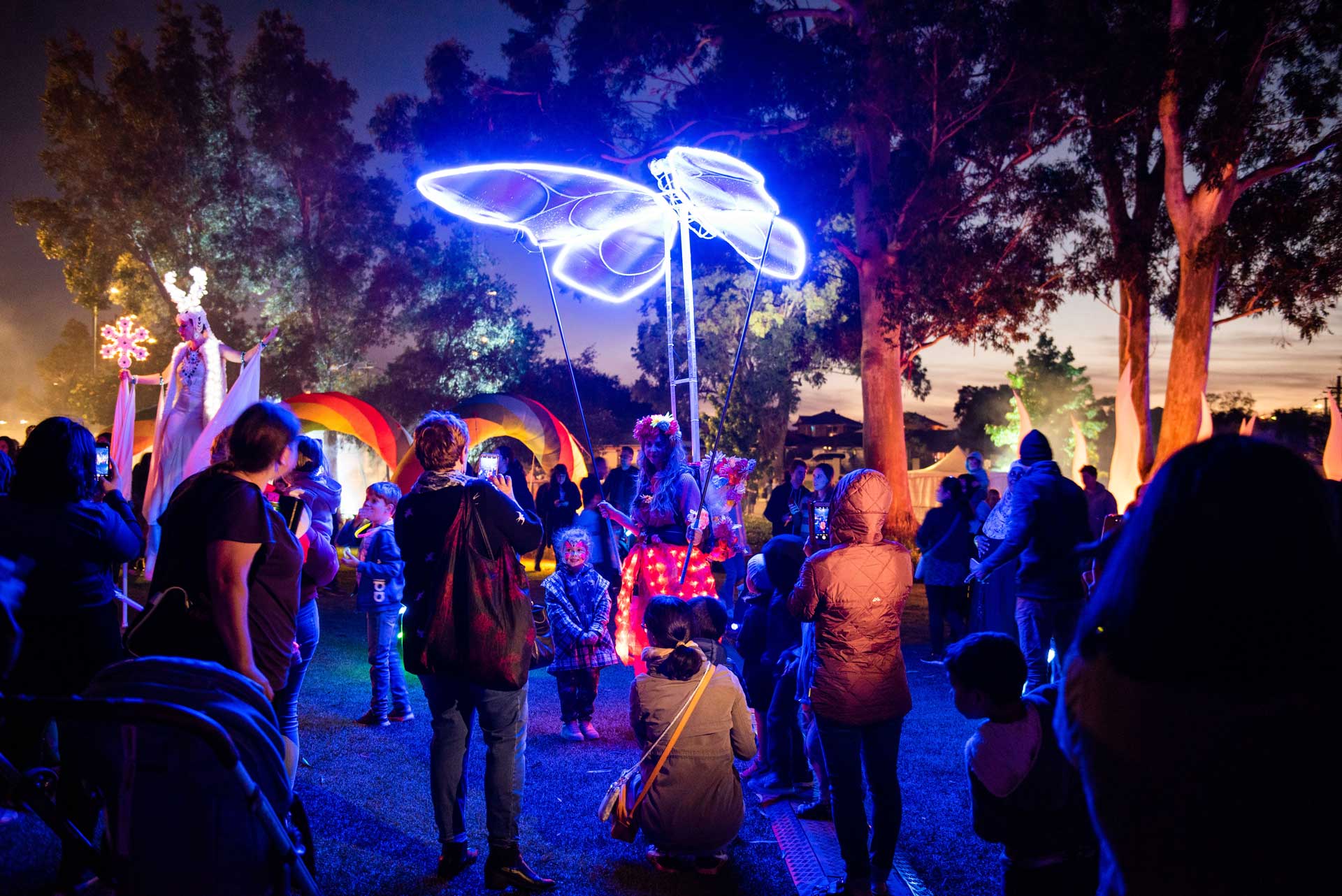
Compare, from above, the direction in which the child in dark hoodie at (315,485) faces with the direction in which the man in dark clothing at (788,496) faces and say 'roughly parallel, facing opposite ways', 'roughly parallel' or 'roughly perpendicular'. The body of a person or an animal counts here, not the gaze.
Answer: roughly perpendicular

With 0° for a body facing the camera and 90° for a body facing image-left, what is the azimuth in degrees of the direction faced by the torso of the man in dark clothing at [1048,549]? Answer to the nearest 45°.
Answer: approximately 135°

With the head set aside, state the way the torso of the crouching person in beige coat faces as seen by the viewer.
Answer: away from the camera

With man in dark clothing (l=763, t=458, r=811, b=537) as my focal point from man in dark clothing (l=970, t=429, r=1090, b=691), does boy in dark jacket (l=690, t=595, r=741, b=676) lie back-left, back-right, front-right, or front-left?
back-left

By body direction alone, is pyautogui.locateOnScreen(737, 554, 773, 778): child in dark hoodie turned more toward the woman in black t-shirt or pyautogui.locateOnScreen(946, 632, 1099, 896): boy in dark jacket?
the woman in black t-shirt

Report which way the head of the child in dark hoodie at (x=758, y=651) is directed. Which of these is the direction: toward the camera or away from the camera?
away from the camera

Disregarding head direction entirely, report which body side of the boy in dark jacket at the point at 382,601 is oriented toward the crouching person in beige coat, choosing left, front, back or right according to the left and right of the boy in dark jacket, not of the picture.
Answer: left

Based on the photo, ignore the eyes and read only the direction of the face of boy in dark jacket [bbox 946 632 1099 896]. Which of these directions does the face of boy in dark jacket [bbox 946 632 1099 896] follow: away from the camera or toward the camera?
away from the camera

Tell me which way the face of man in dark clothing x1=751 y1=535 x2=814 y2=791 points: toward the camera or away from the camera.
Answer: away from the camera

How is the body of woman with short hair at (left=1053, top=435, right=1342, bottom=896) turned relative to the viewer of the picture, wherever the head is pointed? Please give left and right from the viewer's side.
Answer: facing away from the viewer
